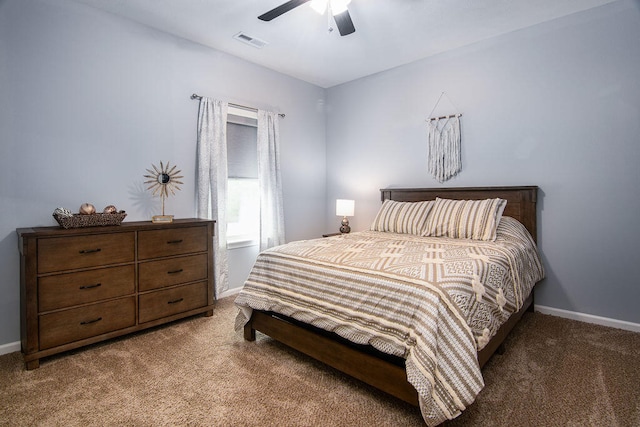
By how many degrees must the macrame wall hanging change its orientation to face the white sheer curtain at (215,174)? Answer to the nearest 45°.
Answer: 0° — it already faces it

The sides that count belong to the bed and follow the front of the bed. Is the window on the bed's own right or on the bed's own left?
on the bed's own right

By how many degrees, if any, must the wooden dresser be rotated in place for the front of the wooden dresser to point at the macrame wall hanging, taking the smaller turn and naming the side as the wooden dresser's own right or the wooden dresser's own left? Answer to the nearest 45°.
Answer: approximately 45° to the wooden dresser's own left

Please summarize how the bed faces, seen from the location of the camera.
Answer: facing the viewer and to the left of the viewer

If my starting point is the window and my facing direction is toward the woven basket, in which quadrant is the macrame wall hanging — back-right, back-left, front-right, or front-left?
back-left

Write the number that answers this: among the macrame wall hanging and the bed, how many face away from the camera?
0

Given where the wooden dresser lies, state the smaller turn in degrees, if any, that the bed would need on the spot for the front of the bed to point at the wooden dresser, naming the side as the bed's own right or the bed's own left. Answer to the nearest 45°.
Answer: approximately 45° to the bed's own right

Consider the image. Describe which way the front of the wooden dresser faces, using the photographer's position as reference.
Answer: facing the viewer and to the right of the viewer

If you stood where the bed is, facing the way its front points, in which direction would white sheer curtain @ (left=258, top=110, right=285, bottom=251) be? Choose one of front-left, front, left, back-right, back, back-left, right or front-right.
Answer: right

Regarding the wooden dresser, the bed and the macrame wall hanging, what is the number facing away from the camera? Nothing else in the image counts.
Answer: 0

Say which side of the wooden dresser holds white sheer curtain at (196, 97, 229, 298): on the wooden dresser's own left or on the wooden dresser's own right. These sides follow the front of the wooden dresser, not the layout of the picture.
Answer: on the wooden dresser's own left
